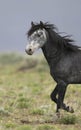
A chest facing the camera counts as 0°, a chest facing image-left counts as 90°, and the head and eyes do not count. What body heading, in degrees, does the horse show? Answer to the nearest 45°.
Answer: approximately 90°
